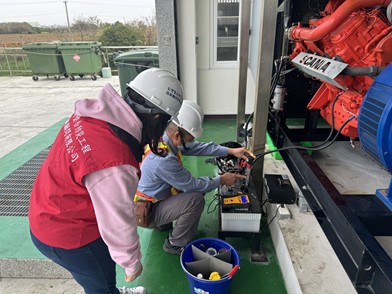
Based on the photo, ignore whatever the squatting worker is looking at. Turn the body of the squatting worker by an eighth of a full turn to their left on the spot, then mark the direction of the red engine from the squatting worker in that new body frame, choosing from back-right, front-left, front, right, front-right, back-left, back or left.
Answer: front-right

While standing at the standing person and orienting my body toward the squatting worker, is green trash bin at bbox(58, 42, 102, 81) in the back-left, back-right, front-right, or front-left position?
front-left

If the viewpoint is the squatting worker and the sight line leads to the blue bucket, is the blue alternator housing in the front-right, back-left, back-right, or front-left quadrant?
front-left

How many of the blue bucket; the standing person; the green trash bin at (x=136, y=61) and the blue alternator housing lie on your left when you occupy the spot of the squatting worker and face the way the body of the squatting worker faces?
1

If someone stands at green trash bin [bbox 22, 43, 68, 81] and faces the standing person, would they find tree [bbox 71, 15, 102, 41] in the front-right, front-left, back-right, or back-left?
back-left

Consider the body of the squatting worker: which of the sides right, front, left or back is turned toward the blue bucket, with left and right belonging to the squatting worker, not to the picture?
right

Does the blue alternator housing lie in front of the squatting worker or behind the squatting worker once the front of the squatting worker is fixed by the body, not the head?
in front

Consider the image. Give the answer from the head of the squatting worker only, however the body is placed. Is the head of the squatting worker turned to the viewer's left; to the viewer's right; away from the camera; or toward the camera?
to the viewer's right

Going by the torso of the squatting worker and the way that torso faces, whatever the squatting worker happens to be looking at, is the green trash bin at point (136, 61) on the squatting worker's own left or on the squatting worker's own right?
on the squatting worker's own left

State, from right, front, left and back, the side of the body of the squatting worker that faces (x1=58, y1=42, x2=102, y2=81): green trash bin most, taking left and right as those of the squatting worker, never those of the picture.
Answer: left

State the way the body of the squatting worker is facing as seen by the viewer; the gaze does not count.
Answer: to the viewer's right

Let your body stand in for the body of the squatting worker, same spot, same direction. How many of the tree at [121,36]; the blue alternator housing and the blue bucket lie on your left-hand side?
1

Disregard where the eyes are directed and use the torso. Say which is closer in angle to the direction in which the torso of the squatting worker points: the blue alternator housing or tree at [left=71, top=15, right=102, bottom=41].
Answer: the blue alternator housing

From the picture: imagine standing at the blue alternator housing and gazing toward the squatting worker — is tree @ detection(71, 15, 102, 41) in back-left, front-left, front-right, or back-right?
front-right

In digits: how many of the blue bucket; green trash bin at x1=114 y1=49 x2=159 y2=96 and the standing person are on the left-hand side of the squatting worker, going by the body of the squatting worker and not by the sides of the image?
1

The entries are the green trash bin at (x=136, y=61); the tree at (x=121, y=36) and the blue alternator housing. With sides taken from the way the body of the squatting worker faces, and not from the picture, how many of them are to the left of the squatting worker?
2
